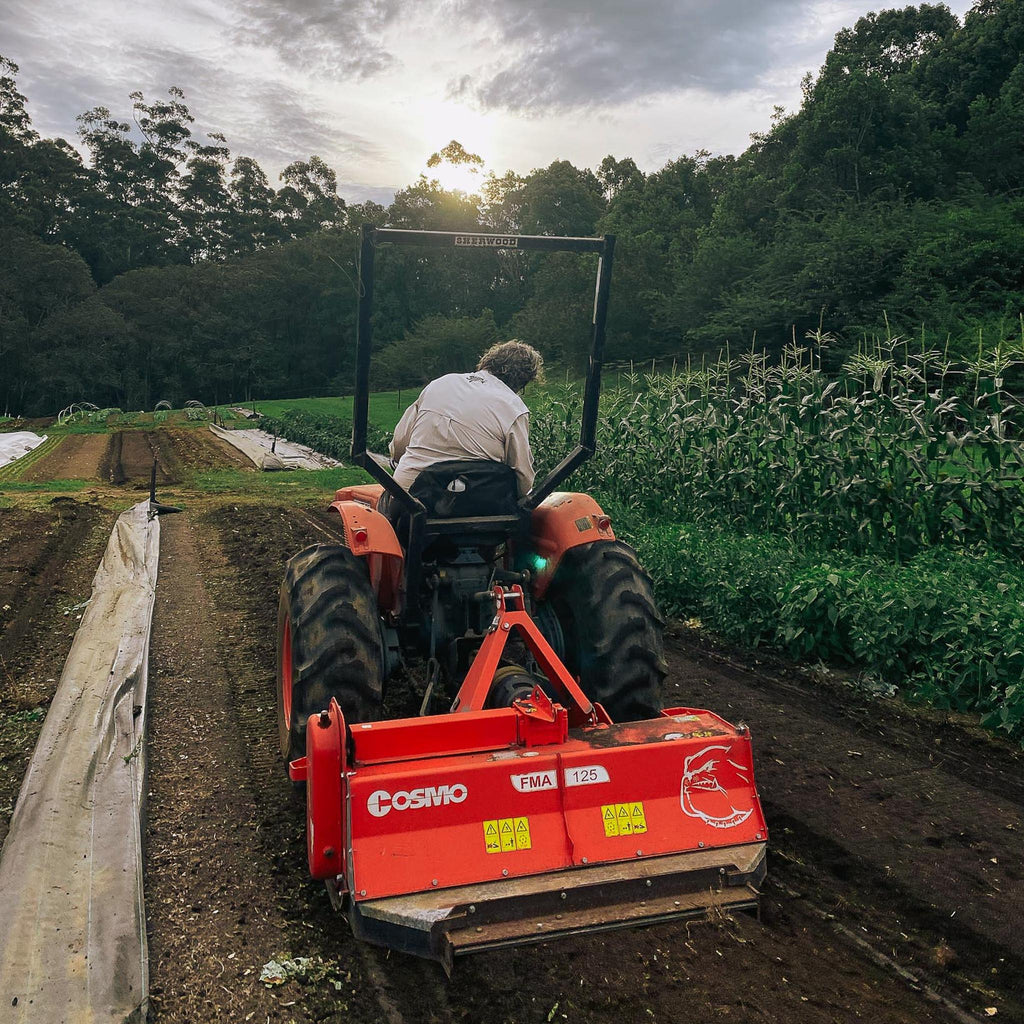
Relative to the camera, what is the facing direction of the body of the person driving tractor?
away from the camera

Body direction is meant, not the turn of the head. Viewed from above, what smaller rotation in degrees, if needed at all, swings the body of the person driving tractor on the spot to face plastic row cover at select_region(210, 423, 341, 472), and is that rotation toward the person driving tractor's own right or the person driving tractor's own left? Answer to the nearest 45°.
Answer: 0° — they already face it

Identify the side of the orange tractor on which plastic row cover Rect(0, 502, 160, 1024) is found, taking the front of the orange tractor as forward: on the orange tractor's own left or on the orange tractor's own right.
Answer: on the orange tractor's own left

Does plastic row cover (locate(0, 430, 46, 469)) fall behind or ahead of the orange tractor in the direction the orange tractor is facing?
ahead

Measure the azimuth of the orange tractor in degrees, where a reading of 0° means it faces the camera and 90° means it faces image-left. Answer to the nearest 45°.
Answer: approximately 180°
